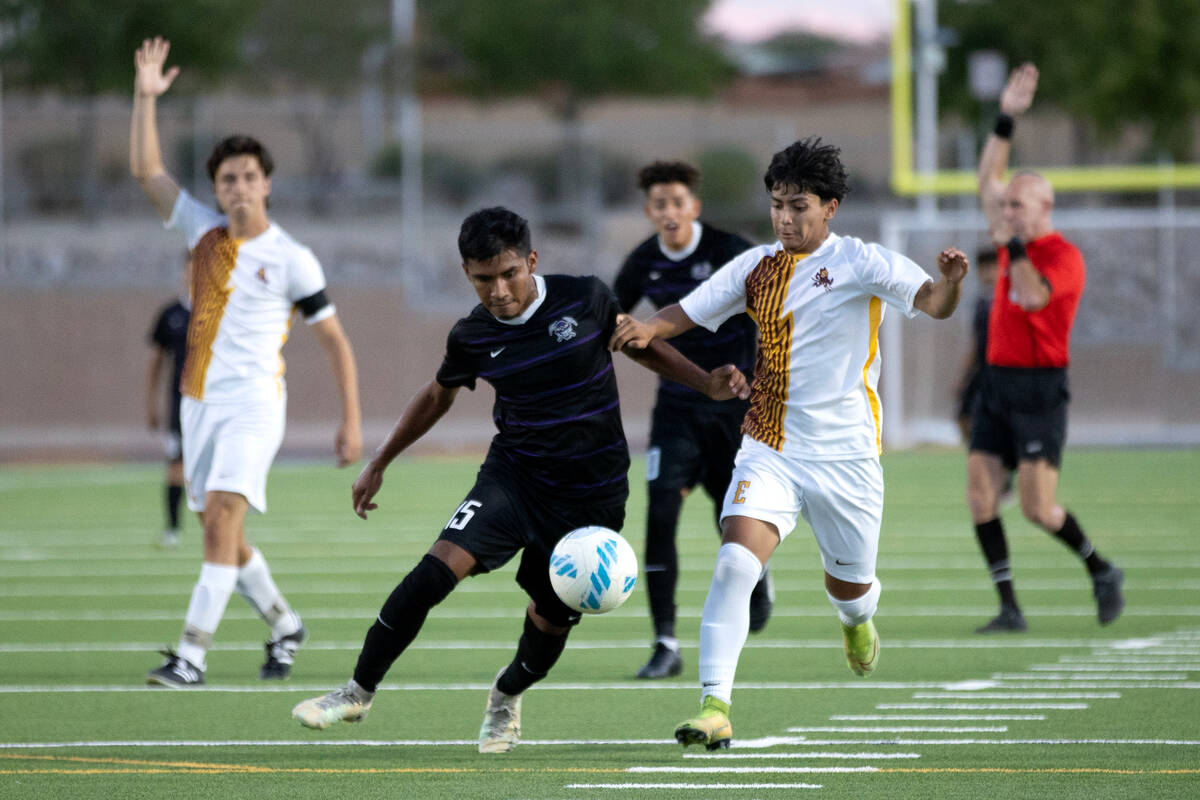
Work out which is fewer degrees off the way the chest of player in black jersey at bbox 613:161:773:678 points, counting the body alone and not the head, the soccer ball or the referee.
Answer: the soccer ball

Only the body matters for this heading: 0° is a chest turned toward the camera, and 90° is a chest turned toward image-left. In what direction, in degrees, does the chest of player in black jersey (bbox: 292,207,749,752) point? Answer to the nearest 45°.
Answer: approximately 0°

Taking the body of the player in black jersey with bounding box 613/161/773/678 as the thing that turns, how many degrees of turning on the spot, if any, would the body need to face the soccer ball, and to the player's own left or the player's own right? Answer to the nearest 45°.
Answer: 0° — they already face it

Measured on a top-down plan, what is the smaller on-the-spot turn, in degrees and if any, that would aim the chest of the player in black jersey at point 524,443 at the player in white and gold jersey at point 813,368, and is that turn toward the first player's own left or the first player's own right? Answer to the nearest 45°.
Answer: approximately 90° to the first player's own left

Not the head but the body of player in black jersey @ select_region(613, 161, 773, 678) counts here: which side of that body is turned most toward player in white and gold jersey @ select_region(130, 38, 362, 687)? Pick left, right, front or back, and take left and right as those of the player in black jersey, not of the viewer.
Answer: right

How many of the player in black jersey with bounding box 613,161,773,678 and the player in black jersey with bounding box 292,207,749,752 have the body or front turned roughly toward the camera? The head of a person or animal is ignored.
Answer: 2

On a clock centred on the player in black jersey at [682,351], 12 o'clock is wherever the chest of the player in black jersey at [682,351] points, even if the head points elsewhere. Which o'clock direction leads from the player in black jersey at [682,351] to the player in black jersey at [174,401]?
the player in black jersey at [174,401] is roughly at 5 o'clock from the player in black jersey at [682,351].

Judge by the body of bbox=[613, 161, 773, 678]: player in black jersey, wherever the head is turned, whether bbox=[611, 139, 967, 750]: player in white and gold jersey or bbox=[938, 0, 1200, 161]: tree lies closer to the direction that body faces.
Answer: the player in white and gold jersey
